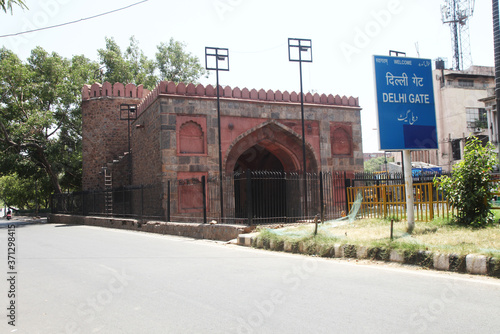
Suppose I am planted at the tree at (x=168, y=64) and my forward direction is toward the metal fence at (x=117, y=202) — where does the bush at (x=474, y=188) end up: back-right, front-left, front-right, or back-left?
front-left

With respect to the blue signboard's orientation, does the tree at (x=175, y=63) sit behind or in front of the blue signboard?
behind

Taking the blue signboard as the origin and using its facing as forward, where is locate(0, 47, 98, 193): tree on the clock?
The tree is roughly at 4 o'clock from the blue signboard.

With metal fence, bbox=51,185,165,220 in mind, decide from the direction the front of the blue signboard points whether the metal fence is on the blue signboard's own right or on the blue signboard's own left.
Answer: on the blue signboard's own right

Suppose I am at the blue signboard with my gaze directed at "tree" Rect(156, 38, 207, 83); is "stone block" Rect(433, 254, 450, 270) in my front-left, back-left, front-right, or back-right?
back-left

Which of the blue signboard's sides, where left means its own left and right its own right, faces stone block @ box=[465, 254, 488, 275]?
front

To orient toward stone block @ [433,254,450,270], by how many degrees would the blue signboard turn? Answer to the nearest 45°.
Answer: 0° — it already faces it

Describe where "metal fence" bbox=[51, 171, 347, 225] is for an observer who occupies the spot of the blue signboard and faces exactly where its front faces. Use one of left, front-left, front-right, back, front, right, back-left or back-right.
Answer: back-right

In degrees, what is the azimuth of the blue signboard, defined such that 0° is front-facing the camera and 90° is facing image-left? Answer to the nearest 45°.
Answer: approximately 0°
